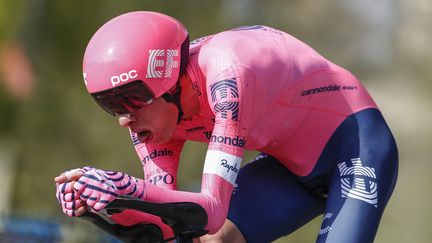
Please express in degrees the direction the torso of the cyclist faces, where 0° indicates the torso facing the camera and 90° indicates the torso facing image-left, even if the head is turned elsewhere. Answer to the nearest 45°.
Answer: approximately 45°
